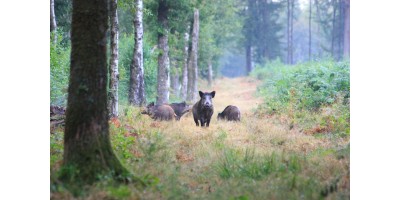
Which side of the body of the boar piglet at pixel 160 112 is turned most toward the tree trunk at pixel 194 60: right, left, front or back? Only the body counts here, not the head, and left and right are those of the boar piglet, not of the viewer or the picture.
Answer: right

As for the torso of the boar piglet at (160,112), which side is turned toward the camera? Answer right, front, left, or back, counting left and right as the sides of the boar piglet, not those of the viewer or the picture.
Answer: left

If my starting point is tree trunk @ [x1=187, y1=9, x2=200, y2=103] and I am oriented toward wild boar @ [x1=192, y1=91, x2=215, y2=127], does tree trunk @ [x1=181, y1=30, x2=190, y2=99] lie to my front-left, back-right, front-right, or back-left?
back-right

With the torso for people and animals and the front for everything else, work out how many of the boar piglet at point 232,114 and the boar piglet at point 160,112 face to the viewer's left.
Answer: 2

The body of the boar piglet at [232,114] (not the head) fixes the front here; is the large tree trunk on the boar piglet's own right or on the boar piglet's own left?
on the boar piglet's own left

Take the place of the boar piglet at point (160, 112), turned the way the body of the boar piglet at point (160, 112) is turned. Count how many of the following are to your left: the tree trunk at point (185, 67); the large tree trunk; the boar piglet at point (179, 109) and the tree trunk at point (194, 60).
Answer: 1

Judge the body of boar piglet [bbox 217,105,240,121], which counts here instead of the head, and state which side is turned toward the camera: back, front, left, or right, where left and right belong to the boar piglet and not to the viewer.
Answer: left

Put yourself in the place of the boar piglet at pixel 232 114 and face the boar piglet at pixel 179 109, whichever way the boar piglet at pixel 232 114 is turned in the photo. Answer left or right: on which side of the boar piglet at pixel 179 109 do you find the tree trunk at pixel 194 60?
right

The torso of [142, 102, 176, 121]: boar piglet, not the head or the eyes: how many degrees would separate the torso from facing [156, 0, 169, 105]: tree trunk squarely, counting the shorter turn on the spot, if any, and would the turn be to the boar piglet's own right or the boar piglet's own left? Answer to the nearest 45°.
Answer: approximately 90° to the boar piglet's own right
